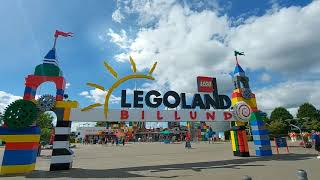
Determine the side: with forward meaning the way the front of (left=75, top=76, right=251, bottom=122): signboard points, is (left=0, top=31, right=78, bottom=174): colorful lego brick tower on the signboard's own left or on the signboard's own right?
on the signboard's own right

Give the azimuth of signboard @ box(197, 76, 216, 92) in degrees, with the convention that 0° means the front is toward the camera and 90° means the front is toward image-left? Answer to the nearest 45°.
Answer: approximately 0°

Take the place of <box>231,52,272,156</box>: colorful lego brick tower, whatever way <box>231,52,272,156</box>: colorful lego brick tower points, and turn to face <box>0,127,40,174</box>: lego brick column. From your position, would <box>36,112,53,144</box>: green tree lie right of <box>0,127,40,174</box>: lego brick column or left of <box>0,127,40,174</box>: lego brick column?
right

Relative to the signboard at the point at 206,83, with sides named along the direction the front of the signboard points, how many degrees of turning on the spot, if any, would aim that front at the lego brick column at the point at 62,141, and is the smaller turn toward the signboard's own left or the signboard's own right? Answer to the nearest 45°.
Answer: approximately 45° to the signboard's own right
